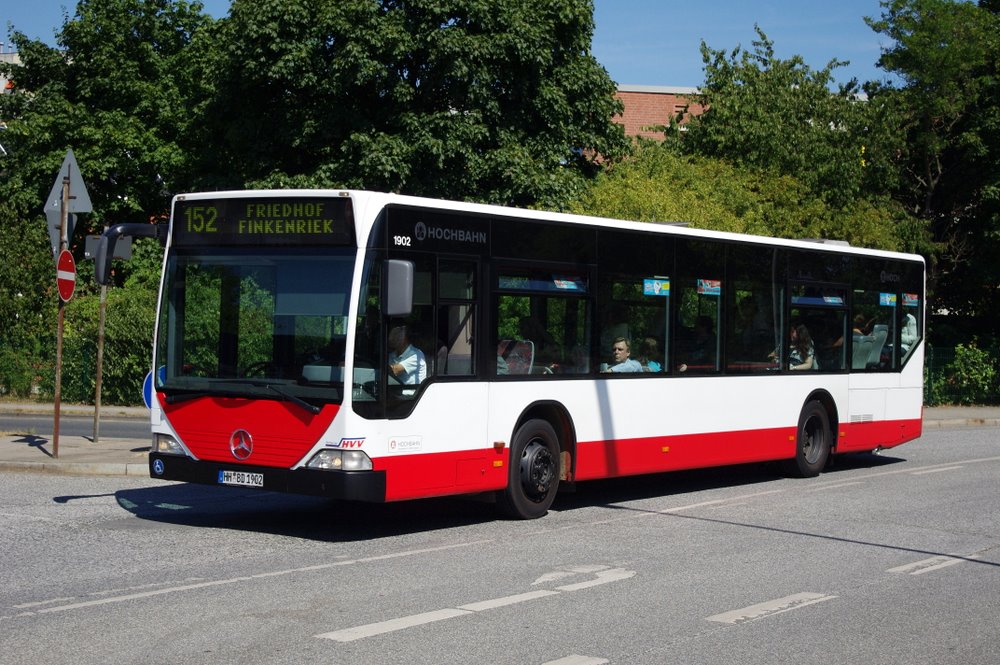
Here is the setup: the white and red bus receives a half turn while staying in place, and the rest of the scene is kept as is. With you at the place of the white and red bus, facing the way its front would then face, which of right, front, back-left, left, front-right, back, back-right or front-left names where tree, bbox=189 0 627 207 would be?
front-left

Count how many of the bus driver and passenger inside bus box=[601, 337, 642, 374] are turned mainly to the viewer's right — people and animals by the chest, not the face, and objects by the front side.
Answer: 0

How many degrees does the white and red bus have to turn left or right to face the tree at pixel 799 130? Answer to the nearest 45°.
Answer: approximately 135° to its right

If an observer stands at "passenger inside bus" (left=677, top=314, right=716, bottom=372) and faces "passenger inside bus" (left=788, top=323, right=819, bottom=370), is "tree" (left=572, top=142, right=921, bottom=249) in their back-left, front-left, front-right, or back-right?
front-left

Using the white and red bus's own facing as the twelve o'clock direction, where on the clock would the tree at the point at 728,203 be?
The tree is roughly at 5 o'clock from the white and red bus.

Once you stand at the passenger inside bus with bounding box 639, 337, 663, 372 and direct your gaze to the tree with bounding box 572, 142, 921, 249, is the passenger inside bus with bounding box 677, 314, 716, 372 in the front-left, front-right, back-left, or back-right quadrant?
front-right

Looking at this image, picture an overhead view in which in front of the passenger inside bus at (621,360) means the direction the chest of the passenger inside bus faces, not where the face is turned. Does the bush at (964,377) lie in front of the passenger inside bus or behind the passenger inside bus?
behind

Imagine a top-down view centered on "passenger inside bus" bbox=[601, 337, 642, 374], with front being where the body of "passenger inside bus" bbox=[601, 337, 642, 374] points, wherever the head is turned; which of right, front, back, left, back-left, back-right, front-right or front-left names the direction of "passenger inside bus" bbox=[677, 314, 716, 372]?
back

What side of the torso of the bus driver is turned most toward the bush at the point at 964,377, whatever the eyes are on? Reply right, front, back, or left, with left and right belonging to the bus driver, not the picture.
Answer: back

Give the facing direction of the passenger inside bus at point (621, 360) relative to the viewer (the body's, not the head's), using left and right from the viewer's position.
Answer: facing the viewer and to the left of the viewer

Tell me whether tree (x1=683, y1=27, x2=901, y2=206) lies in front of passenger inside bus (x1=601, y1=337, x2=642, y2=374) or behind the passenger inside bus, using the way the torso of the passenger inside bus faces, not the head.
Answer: behind

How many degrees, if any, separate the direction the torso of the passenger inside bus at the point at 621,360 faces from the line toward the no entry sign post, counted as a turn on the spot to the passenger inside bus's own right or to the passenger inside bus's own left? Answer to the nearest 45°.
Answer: approximately 45° to the passenger inside bus's own right

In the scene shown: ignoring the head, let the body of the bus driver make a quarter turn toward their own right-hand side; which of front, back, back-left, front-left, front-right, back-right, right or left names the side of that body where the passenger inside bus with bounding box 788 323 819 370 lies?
right

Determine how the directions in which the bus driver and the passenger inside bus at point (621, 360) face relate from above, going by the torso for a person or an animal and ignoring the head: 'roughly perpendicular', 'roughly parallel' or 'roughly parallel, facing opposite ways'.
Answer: roughly parallel

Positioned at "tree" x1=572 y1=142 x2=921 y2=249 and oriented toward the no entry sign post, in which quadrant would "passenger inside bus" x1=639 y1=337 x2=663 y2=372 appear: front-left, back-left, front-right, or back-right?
front-left
